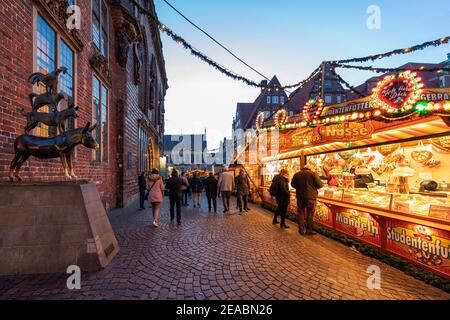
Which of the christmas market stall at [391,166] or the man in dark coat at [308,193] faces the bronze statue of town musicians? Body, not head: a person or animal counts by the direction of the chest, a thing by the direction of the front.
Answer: the christmas market stall

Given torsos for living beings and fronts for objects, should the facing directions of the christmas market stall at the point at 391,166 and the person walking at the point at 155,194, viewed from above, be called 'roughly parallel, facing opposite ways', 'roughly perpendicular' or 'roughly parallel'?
roughly perpendicular

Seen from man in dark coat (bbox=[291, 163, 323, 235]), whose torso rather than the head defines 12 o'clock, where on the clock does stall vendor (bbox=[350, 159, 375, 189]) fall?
The stall vendor is roughly at 1 o'clock from the man in dark coat.

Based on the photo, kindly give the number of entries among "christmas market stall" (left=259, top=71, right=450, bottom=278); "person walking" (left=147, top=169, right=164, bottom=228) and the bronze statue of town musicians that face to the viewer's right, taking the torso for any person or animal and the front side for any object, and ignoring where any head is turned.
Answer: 1

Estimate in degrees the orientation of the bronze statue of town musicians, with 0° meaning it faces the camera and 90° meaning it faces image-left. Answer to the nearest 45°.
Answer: approximately 270°

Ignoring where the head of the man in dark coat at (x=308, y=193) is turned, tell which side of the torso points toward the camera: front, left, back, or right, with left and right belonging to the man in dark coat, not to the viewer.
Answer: back

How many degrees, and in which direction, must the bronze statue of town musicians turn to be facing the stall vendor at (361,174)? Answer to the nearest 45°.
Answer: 0° — it already faces them

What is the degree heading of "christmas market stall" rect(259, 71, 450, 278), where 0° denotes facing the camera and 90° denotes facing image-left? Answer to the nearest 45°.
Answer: approximately 45°
